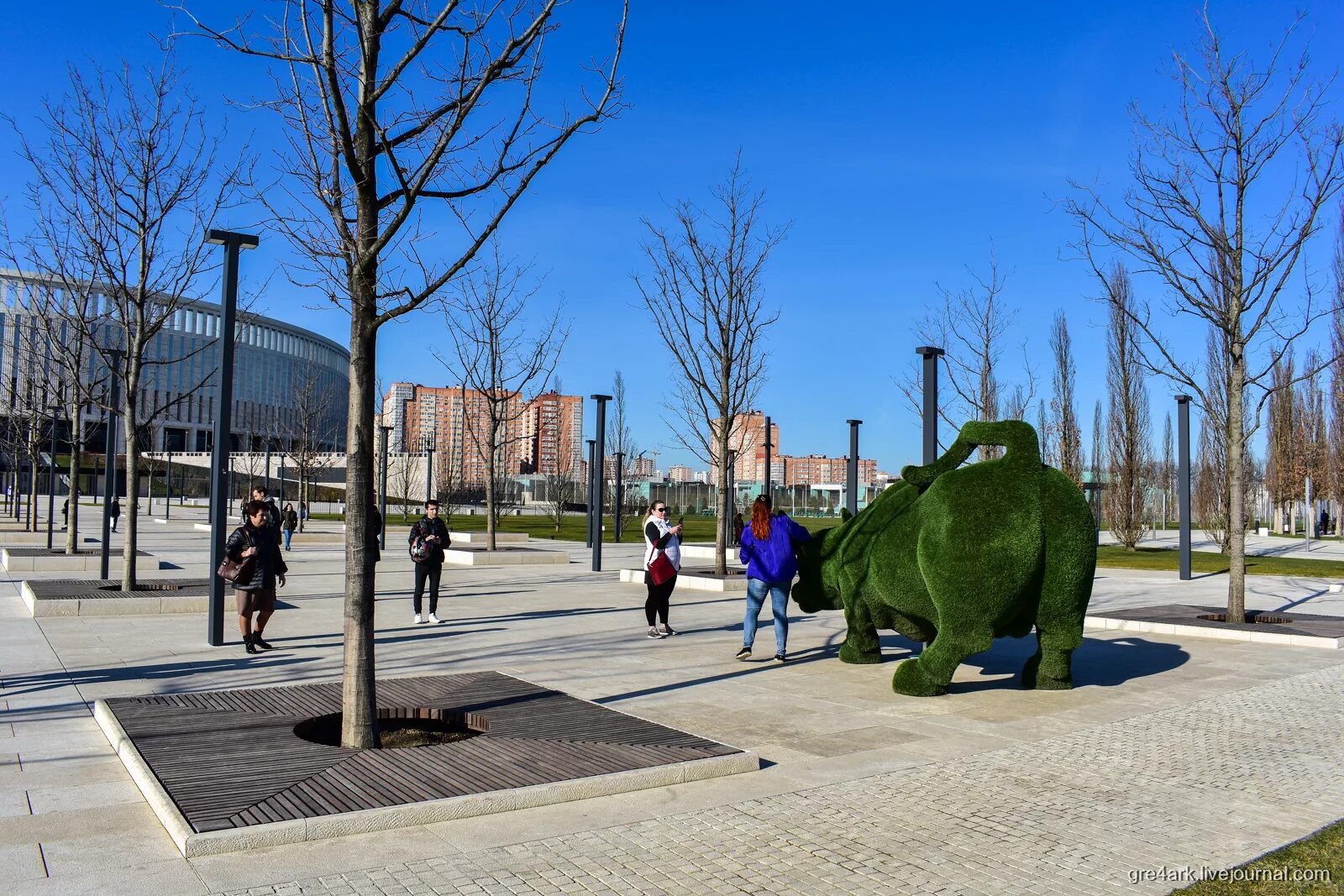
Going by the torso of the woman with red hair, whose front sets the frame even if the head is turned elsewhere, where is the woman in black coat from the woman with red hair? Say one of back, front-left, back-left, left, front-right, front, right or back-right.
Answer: left

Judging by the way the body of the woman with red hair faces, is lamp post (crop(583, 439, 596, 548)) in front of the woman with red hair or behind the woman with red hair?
in front

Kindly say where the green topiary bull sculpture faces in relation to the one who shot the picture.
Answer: facing away from the viewer and to the left of the viewer

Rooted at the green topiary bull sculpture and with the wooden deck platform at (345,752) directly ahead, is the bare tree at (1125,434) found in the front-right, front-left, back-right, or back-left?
back-right

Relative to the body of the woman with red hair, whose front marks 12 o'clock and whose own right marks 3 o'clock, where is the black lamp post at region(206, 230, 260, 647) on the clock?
The black lamp post is roughly at 9 o'clock from the woman with red hair.

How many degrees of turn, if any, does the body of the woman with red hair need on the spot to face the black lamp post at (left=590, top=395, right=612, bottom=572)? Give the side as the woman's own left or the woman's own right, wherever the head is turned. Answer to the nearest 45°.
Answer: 0° — they already face it

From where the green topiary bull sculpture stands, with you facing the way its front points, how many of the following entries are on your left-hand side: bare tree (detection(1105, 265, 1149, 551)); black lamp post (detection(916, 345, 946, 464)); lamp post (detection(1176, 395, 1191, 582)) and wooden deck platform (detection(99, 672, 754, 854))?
1

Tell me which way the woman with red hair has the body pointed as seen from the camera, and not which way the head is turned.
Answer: away from the camera

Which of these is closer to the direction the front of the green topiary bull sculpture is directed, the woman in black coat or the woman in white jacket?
the woman in white jacket

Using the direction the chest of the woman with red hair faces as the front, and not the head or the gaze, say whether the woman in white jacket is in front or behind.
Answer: in front

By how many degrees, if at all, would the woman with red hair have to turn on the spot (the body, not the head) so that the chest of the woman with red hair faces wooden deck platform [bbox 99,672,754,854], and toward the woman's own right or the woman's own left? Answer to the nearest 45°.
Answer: approximately 135° to the woman's own left

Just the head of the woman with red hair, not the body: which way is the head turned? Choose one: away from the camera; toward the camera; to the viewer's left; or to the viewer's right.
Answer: away from the camera

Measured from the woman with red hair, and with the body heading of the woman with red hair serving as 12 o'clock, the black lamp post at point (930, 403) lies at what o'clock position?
The black lamp post is roughly at 1 o'clock from the woman with red hair.
